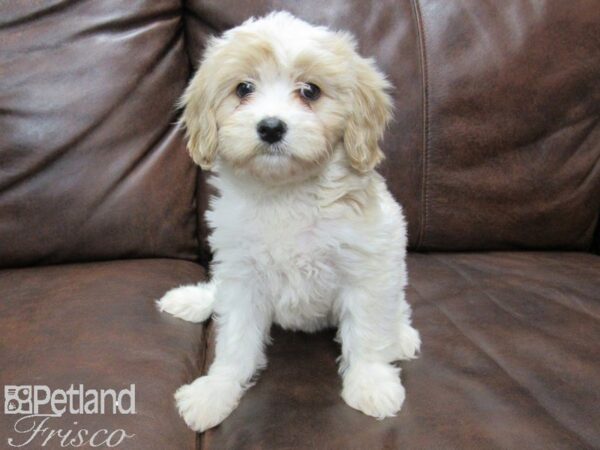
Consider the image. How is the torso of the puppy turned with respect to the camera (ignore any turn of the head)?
toward the camera

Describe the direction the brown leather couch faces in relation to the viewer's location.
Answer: facing the viewer
